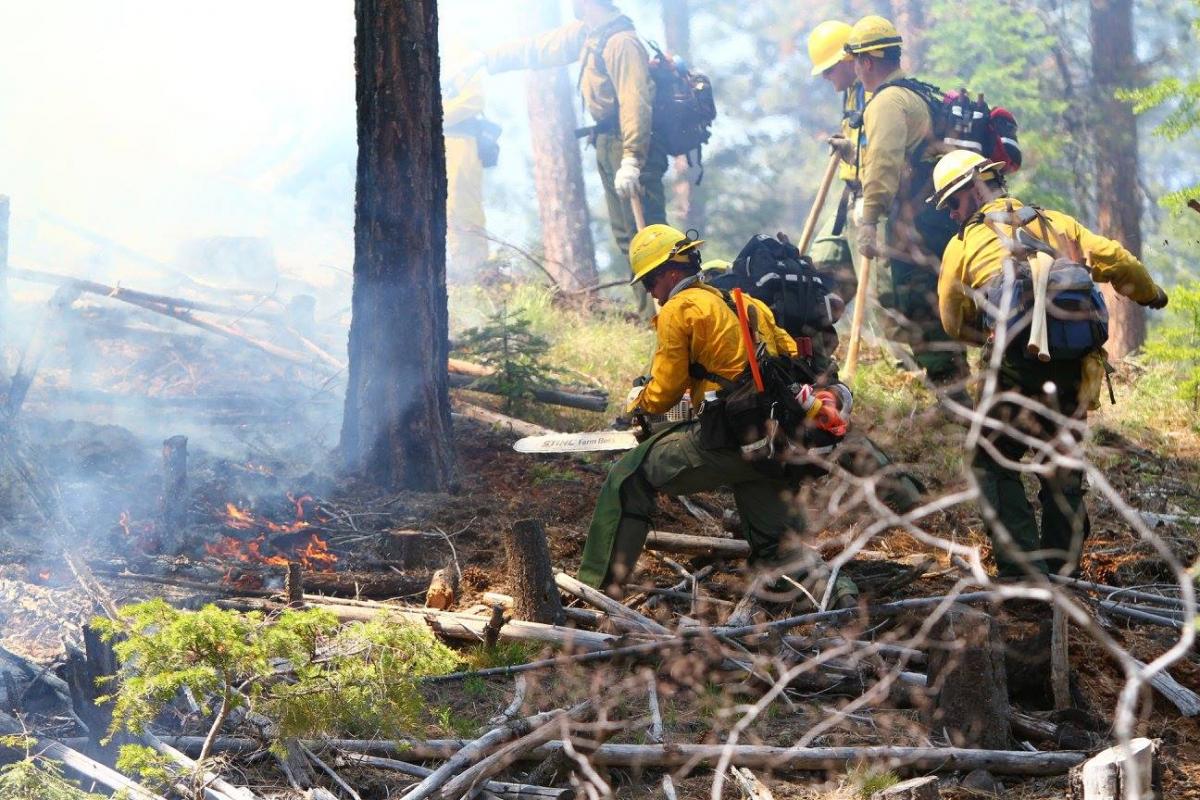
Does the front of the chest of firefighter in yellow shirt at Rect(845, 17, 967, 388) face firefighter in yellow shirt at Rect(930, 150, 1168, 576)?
no

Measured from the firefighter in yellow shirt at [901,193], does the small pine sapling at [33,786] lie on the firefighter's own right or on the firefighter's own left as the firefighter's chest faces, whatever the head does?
on the firefighter's own left

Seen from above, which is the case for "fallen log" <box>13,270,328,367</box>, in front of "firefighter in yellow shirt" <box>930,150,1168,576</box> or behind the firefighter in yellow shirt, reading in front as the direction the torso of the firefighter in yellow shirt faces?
in front

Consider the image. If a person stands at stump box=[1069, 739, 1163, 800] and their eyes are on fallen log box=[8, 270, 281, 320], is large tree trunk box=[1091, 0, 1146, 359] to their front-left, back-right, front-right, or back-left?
front-right

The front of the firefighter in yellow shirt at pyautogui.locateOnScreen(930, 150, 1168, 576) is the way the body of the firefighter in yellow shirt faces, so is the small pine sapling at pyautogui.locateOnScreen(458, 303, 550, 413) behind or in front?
in front

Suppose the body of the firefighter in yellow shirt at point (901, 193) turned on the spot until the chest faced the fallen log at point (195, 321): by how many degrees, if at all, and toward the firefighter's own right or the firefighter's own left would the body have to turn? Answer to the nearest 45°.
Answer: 0° — they already face it

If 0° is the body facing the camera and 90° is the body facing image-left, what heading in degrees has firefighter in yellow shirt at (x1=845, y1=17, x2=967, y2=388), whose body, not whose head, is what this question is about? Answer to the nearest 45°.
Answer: approximately 90°

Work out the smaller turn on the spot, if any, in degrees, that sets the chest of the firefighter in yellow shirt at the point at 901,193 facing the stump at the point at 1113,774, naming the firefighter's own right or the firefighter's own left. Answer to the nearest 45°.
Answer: approximately 90° to the firefighter's own left

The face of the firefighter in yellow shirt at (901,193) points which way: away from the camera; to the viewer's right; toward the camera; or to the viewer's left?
to the viewer's left

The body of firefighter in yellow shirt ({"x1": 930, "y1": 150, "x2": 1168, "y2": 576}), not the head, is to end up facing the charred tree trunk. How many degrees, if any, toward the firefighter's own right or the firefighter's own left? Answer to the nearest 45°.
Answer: approximately 45° to the firefighter's own left

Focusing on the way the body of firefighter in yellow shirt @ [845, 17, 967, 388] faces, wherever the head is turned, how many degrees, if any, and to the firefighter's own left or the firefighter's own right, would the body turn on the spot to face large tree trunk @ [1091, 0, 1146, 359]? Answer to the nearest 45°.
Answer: approximately 90° to the firefighter's own right

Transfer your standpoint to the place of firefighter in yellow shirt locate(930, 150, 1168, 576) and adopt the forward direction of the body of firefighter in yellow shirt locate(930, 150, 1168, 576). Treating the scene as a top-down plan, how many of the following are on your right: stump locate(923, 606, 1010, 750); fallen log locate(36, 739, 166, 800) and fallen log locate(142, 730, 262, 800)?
0

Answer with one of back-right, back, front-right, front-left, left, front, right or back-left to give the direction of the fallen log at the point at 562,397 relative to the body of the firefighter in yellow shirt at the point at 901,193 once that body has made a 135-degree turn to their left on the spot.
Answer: back-right

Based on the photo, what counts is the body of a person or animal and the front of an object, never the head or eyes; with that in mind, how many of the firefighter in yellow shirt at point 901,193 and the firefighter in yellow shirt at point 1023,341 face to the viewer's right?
0

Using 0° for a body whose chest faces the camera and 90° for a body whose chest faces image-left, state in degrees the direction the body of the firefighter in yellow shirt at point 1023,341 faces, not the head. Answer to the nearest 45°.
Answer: approximately 135°

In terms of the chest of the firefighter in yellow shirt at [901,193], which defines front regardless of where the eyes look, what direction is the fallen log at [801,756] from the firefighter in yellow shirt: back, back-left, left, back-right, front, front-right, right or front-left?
left

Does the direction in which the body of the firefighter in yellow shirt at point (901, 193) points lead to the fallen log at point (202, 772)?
no
